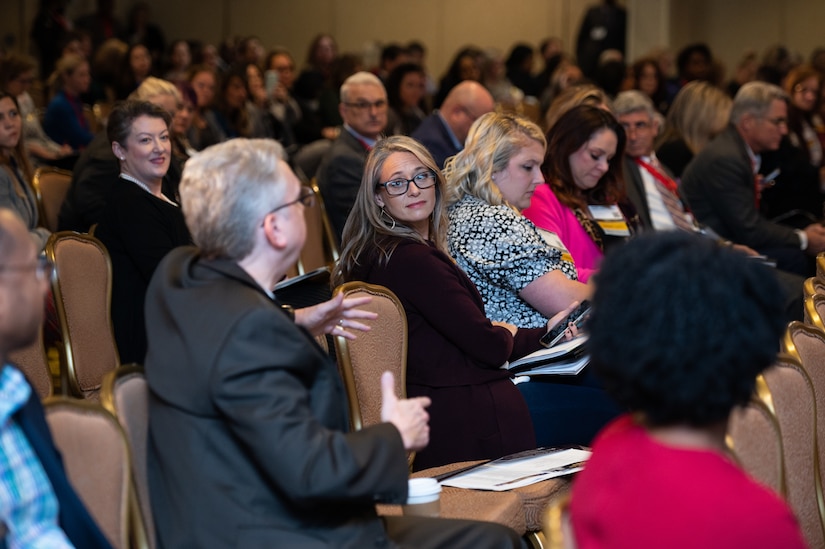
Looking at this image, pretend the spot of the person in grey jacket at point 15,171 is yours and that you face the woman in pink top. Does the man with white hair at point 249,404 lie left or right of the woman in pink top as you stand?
right

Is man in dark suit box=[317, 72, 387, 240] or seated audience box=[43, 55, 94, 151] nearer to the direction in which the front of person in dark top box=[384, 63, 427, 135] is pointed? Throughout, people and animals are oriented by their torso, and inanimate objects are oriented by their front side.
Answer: the man in dark suit

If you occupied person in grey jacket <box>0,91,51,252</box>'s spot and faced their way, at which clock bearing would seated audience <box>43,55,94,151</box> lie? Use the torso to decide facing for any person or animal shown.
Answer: seated audience <box>43,55,94,151</box> is roughly at 8 o'clock from person in grey jacket <box>0,91,51,252</box>.

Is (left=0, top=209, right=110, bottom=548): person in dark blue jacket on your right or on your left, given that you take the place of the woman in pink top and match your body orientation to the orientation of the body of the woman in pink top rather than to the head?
on your right

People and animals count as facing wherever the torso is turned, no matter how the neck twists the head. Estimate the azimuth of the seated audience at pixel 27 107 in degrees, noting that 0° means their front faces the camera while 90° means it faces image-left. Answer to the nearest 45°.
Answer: approximately 315°

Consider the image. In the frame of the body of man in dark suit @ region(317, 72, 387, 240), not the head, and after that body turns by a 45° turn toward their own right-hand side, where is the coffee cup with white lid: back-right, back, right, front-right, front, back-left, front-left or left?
front

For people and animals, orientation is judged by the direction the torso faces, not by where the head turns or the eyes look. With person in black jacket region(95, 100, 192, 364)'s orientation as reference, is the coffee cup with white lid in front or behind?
in front
